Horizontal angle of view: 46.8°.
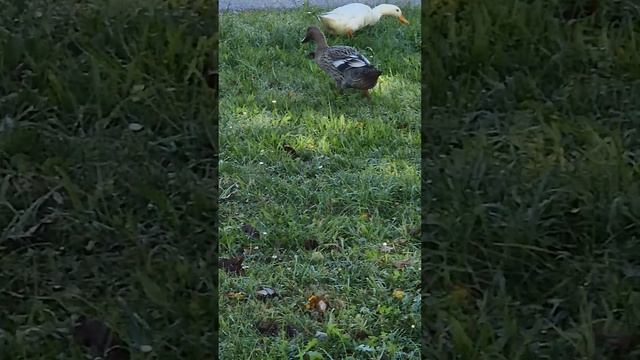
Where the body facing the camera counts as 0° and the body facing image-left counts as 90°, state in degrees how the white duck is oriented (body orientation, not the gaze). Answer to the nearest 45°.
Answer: approximately 270°
